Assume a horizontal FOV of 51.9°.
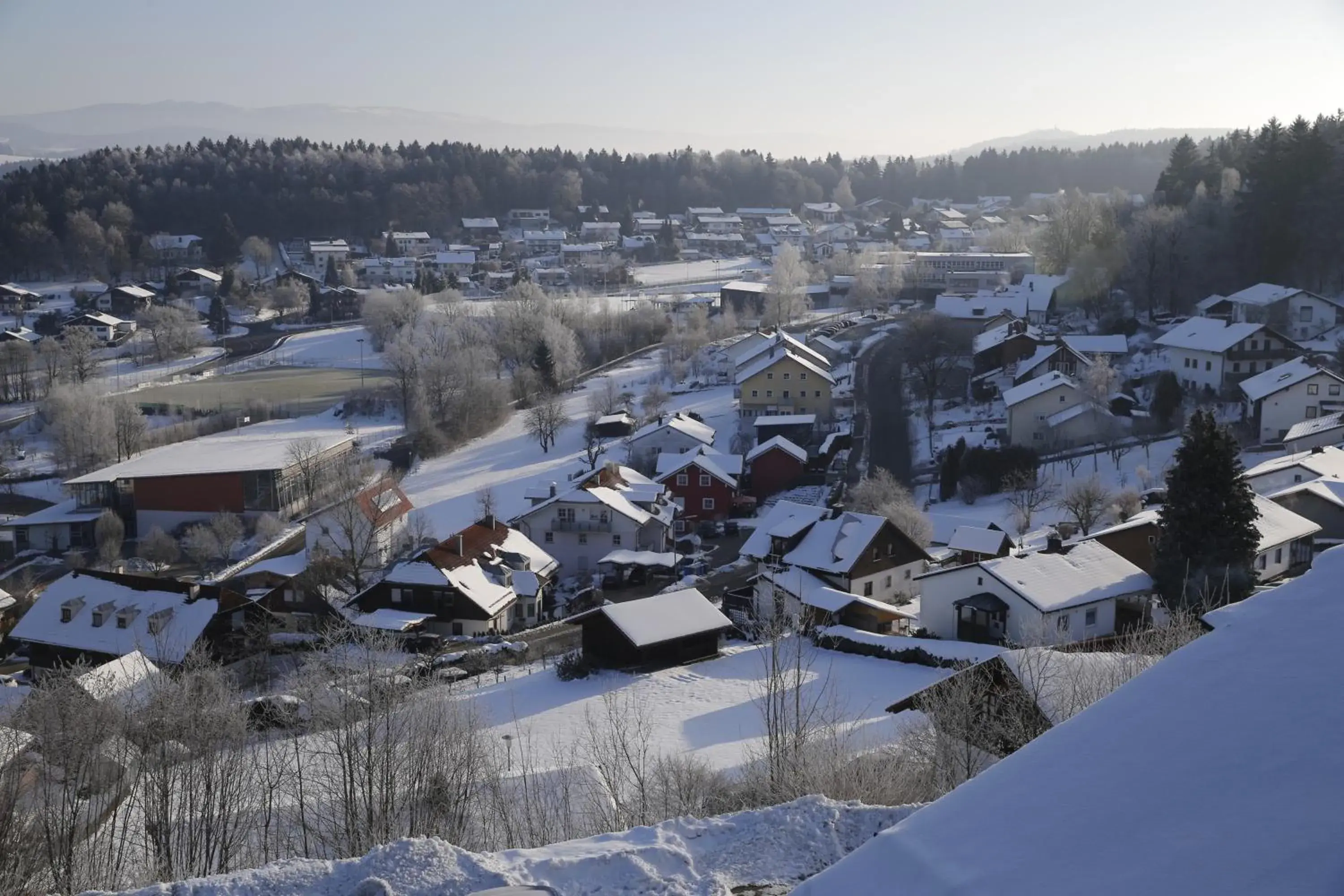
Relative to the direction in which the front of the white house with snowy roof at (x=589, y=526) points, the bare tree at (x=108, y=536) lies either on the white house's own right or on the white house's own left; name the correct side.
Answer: on the white house's own right

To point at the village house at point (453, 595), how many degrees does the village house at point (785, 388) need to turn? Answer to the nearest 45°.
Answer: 0° — it already faces it

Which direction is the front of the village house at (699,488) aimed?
toward the camera

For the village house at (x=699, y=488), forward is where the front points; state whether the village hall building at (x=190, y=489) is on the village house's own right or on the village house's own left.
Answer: on the village house's own right

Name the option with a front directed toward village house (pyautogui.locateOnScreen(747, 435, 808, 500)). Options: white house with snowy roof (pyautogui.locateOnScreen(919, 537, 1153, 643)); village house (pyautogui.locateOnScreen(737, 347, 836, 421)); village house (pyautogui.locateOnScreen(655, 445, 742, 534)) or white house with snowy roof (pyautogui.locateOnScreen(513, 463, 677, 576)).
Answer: village house (pyautogui.locateOnScreen(737, 347, 836, 421))

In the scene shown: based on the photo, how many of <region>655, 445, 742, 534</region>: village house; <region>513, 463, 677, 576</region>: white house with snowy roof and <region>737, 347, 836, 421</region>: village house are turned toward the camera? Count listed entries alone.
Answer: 3

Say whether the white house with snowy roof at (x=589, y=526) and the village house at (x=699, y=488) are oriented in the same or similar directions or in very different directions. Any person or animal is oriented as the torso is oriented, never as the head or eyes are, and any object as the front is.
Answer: same or similar directions

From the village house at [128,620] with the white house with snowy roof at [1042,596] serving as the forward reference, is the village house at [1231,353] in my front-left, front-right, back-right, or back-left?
front-left

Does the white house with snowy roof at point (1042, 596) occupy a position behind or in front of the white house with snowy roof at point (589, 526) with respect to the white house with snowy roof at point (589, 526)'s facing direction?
in front

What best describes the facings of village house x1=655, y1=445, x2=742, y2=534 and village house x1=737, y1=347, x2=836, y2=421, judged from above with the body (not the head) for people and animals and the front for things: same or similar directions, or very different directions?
same or similar directions

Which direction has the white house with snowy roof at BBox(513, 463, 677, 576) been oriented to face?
toward the camera

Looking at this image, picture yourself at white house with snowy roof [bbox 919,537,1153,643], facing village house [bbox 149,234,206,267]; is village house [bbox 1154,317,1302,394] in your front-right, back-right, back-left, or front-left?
front-right

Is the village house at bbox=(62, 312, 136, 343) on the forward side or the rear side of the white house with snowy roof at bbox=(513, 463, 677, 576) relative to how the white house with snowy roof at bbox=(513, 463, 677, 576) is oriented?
on the rear side

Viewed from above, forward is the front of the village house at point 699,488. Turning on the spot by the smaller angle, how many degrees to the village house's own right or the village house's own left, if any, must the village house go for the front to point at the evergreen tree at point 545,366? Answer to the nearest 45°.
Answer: approximately 180°

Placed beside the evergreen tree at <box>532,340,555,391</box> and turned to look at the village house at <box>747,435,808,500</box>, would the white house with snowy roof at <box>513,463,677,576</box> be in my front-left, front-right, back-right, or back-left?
front-right

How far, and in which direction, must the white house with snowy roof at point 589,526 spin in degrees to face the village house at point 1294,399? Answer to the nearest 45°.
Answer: approximately 90° to its left

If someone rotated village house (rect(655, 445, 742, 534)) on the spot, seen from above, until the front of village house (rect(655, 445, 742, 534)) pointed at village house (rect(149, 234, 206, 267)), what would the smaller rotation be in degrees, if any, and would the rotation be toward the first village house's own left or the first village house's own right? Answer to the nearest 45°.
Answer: approximately 135° to the first village house's own right

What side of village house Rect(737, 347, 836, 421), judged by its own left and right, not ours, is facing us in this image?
front

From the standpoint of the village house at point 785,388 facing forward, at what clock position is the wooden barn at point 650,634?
The wooden barn is roughly at 12 o'clock from the village house.

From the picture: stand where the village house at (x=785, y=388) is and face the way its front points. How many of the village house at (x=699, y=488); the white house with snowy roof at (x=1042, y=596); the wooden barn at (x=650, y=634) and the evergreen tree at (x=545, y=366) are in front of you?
3

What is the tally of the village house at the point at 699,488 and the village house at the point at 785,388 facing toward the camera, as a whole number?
2

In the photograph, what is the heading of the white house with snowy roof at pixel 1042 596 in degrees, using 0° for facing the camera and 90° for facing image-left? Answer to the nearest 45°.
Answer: approximately 45°

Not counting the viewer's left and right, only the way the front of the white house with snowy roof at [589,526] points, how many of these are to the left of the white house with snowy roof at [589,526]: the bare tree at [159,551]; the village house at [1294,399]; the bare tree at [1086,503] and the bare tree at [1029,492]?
3
